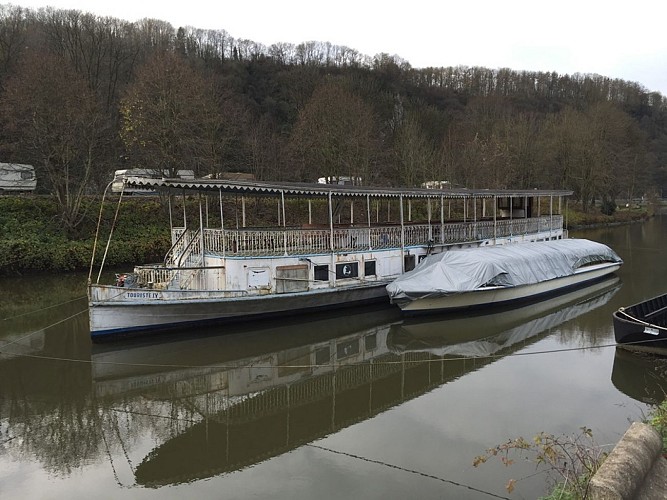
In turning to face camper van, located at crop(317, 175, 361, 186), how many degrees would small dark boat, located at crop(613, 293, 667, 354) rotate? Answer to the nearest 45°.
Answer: approximately 45° to its right

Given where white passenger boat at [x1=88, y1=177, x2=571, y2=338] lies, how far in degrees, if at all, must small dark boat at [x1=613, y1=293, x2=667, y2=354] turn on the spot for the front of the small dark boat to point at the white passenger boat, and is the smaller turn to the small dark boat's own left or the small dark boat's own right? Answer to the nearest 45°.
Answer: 0° — it already faces it

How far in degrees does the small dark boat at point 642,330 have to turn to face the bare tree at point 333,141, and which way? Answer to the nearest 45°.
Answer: approximately 45° to its right

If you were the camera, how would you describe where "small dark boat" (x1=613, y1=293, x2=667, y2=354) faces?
facing to the left of the viewer

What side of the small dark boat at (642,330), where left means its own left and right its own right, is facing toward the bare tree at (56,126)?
front

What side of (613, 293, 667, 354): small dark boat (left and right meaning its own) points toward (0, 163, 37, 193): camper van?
front
